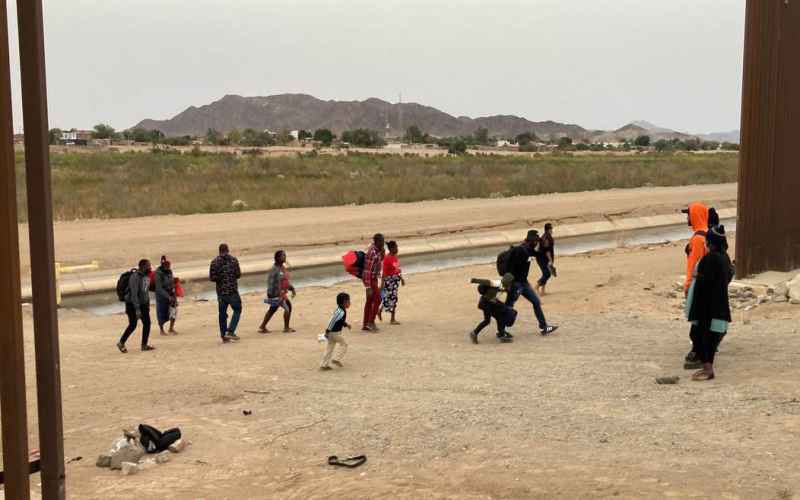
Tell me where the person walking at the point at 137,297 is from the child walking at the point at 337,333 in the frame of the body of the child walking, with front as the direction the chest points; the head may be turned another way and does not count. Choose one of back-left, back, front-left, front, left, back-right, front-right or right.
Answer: back-left

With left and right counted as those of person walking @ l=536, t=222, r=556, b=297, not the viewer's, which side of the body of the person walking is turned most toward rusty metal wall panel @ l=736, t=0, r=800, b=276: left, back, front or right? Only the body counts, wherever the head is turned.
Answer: front

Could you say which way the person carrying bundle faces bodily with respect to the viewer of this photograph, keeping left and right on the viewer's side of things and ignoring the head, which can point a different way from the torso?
facing to the right of the viewer

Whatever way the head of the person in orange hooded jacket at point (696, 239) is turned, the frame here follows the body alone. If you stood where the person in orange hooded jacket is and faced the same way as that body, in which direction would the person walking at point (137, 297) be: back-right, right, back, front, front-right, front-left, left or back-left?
front

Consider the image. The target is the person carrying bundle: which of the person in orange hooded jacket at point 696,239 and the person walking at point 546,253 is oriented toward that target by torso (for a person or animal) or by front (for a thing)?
the person in orange hooded jacket

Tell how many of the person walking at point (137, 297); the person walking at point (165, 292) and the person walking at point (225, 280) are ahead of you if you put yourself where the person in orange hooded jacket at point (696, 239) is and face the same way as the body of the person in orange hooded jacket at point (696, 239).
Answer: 3

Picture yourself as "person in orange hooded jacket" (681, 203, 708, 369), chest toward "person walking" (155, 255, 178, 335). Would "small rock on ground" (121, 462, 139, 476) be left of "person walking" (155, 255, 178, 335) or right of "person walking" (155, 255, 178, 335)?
left

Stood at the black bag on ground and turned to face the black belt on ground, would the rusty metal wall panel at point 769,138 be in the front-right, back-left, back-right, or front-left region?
front-left

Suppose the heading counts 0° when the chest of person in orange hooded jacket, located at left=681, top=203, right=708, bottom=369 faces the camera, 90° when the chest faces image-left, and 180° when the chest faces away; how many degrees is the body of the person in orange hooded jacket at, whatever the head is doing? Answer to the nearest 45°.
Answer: approximately 90°

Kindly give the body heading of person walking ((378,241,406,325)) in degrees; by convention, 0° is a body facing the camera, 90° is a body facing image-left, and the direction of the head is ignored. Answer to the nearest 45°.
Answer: approximately 270°

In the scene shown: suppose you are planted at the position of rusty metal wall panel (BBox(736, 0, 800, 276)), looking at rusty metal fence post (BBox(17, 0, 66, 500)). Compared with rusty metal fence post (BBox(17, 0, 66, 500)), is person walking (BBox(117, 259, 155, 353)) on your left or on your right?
right

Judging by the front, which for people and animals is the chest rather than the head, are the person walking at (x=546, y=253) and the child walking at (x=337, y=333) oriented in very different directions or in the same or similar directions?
same or similar directions
